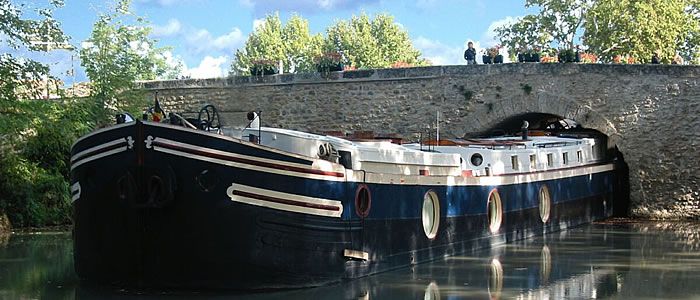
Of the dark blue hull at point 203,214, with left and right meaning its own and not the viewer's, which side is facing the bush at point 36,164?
right

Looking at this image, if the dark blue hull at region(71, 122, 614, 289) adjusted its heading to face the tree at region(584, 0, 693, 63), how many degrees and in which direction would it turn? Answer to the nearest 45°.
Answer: approximately 180°

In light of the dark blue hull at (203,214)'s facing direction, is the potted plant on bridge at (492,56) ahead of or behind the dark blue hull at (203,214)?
behind

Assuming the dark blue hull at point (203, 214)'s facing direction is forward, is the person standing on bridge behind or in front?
behind

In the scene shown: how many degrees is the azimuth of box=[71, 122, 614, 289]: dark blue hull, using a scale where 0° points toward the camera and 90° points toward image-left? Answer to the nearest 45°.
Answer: approximately 45°

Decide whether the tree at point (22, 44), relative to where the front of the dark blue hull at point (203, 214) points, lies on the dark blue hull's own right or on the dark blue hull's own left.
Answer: on the dark blue hull's own right

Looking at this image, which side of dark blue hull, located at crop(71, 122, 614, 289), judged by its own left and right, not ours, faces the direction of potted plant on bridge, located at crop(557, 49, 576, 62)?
back

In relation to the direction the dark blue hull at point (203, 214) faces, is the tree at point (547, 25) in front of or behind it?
behind

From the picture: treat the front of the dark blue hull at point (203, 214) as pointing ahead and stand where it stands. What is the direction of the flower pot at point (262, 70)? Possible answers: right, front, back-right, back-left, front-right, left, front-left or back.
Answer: back-right

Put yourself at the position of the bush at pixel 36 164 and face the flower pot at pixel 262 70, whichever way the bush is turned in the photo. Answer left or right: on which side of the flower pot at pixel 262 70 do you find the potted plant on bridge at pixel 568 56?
right

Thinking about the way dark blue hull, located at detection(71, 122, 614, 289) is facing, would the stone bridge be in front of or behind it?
behind

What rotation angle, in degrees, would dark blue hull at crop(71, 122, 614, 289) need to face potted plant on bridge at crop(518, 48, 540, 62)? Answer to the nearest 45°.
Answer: approximately 180°
